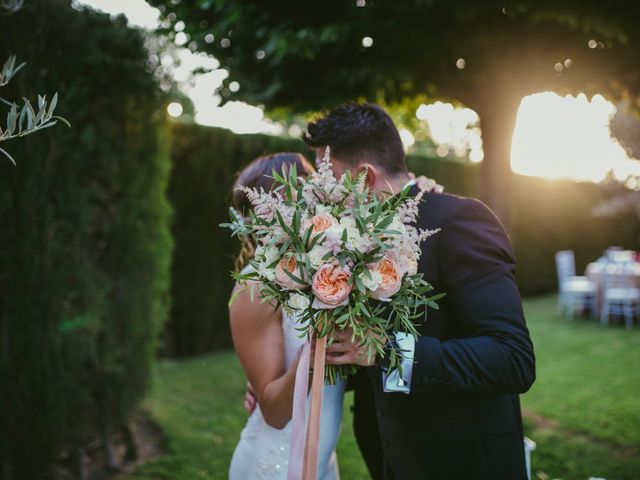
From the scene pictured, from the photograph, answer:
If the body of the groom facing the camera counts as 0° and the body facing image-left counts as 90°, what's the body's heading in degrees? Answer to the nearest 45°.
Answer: approximately 90°

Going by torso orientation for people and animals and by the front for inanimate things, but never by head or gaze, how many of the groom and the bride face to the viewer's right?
1

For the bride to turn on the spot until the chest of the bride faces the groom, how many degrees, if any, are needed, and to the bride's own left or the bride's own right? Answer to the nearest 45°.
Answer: approximately 45° to the bride's own right

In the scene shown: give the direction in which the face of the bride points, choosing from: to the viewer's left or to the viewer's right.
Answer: to the viewer's right

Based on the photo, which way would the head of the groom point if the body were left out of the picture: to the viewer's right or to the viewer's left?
to the viewer's left

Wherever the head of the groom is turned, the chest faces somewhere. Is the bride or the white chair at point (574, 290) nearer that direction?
the bride

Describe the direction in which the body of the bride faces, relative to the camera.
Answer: to the viewer's right

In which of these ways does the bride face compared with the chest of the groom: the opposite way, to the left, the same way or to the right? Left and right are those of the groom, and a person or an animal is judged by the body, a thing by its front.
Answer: the opposite way

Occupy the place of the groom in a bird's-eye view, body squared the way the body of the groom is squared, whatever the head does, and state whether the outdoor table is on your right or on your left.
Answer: on your right

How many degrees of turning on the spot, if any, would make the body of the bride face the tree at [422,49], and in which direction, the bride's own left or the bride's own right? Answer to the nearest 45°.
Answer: approximately 45° to the bride's own left

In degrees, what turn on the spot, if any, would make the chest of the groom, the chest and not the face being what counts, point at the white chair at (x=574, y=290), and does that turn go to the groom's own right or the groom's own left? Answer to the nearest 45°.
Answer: approximately 90° to the groom's own right
